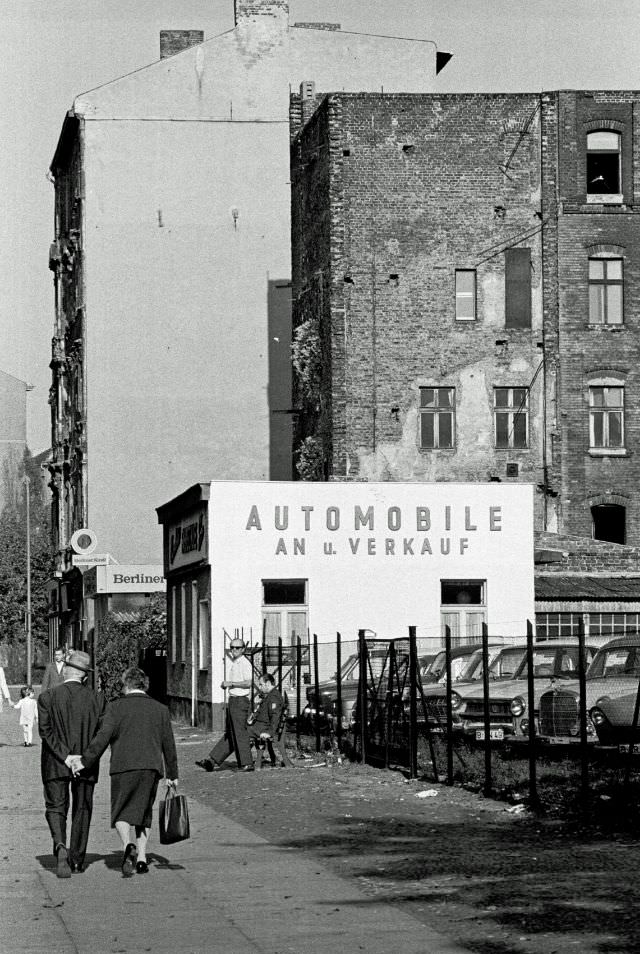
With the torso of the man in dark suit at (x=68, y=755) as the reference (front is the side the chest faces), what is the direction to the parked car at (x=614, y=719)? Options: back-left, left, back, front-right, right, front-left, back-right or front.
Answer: front-right

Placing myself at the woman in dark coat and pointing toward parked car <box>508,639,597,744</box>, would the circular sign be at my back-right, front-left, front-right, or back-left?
front-left

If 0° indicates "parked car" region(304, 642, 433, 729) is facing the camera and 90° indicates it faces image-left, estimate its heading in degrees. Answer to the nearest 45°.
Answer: approximately 45°

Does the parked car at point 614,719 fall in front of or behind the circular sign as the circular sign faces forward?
in front

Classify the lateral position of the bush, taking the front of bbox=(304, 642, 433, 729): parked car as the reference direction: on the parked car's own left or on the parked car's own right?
on the parked car's own right

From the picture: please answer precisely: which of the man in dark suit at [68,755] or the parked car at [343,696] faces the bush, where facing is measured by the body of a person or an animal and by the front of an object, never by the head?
the man in dark suit

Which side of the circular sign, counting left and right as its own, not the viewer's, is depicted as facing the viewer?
front

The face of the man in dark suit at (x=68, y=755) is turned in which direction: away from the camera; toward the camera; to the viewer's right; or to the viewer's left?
away from the camera

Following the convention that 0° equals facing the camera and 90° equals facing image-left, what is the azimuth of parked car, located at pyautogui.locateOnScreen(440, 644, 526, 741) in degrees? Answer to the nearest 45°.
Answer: approximately 45°

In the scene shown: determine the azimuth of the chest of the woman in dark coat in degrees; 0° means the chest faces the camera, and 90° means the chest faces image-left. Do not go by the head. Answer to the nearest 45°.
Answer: approximately 180°

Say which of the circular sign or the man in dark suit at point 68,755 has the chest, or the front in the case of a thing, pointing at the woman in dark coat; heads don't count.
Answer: the circular sign

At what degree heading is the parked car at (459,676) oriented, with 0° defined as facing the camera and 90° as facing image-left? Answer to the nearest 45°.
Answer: approximately 45°

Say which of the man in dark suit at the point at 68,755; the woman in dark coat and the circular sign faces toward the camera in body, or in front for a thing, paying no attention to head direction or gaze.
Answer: the circular sign

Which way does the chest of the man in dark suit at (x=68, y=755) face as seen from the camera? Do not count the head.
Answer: away from the camera

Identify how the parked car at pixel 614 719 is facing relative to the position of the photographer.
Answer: facing the viewer and to the left of the viewer

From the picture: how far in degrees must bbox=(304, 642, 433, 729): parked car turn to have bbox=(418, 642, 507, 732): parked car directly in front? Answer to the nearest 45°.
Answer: approximately 90° to its left
